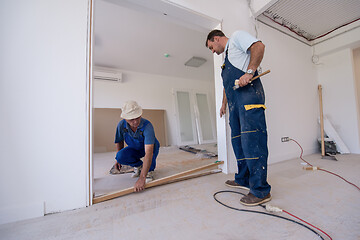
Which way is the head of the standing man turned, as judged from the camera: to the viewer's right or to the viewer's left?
to the viewer's left

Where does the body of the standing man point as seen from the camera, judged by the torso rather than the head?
to the viewer's left

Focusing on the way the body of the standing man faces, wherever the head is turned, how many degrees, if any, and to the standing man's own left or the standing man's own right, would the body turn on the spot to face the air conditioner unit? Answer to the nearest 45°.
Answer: approximately 45° to the standing man's own right
